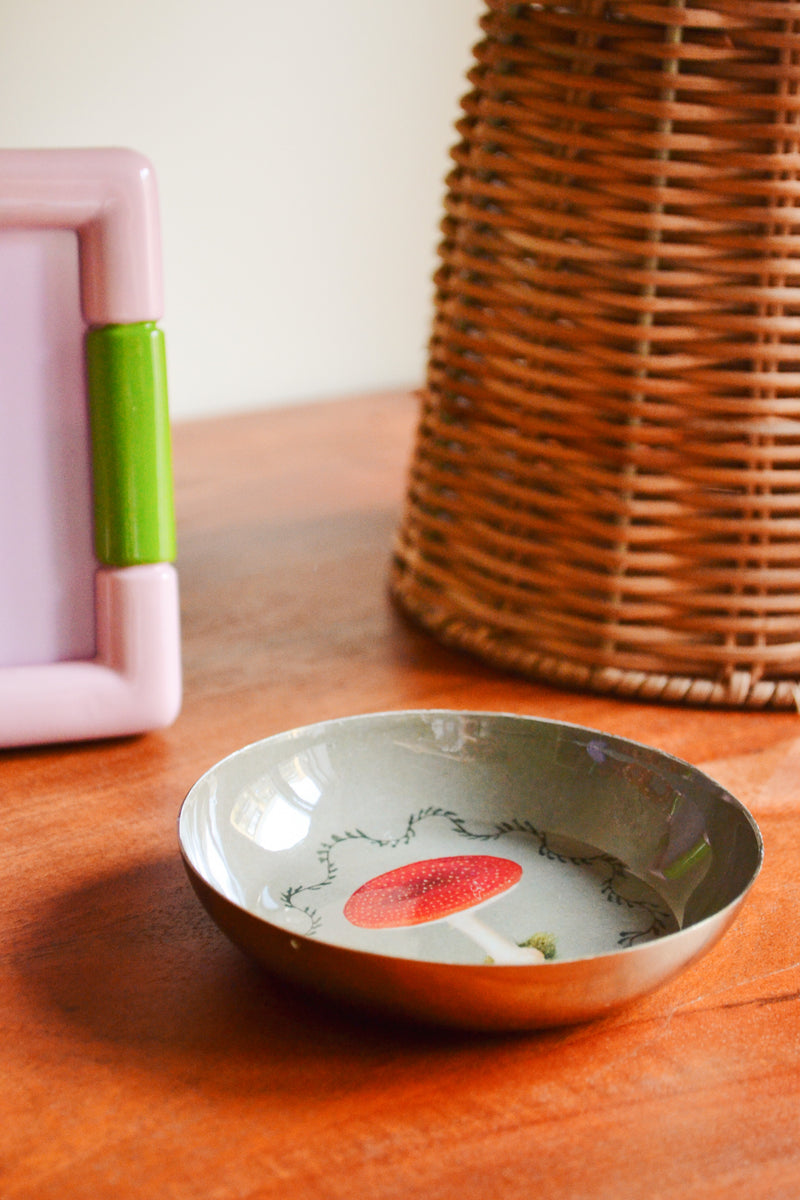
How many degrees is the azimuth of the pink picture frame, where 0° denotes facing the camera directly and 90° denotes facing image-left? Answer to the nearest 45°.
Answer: approximately 0°
